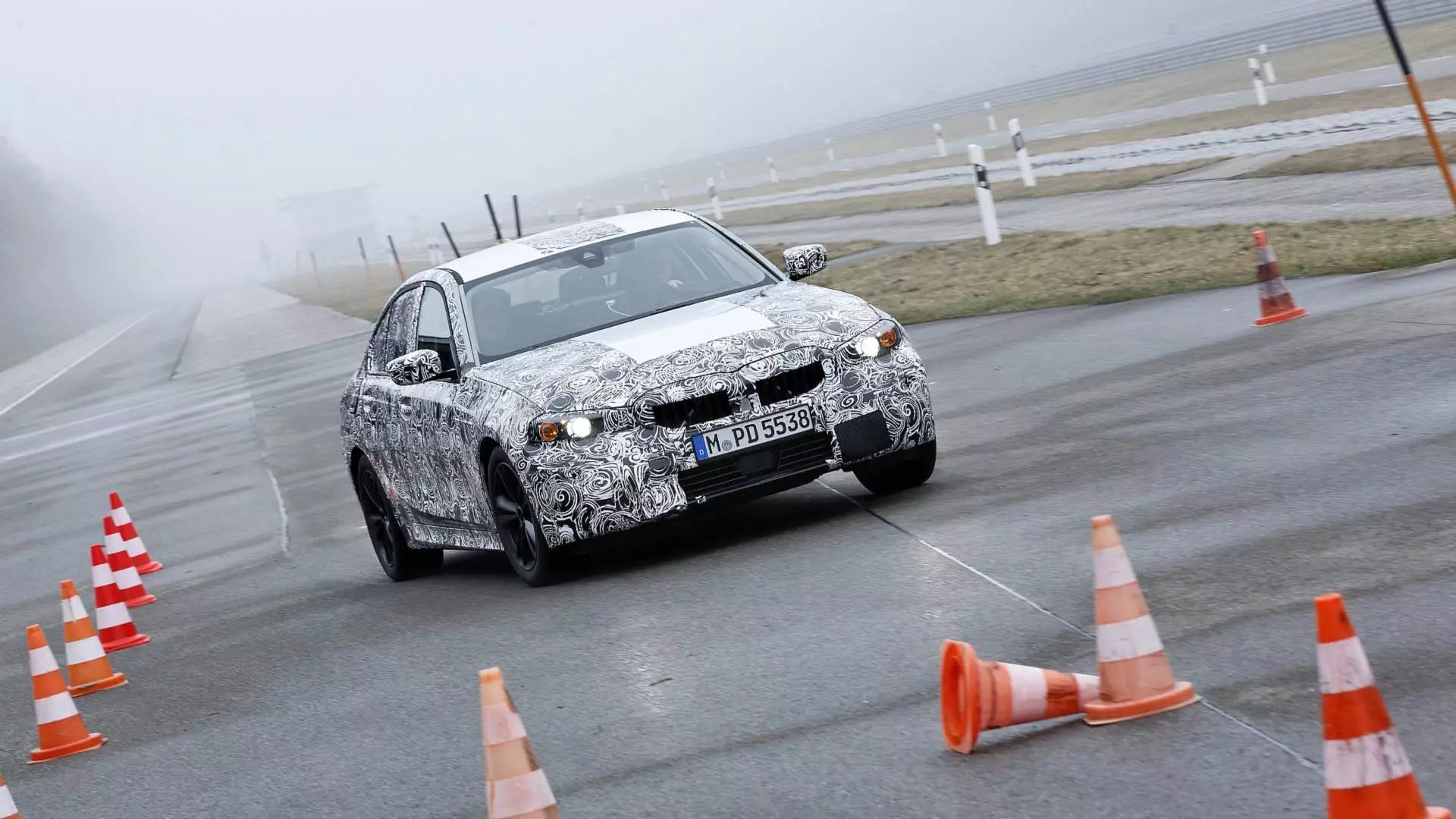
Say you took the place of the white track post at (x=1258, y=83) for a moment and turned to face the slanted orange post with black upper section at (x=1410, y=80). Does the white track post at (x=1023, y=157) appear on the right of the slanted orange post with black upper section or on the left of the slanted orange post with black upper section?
right

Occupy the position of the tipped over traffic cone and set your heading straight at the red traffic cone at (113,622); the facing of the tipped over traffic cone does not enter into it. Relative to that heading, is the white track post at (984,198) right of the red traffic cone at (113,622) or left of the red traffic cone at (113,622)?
right

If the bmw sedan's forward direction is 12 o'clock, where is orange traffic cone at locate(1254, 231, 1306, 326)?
The orange traffic cone is roughly at 9 o'clock from the bmw sedan.

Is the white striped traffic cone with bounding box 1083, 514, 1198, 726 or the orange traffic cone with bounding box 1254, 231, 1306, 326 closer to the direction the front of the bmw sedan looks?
the white striped traffic cone

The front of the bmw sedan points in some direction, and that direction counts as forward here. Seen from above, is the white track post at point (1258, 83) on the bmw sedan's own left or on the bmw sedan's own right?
on the bmw sedan's own left

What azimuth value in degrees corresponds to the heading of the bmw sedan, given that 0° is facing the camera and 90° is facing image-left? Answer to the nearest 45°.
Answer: approximately 315°

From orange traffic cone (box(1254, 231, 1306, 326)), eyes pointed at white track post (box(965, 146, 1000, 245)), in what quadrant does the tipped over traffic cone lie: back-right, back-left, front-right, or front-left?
back-left

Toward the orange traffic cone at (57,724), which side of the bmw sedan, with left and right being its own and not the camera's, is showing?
right
